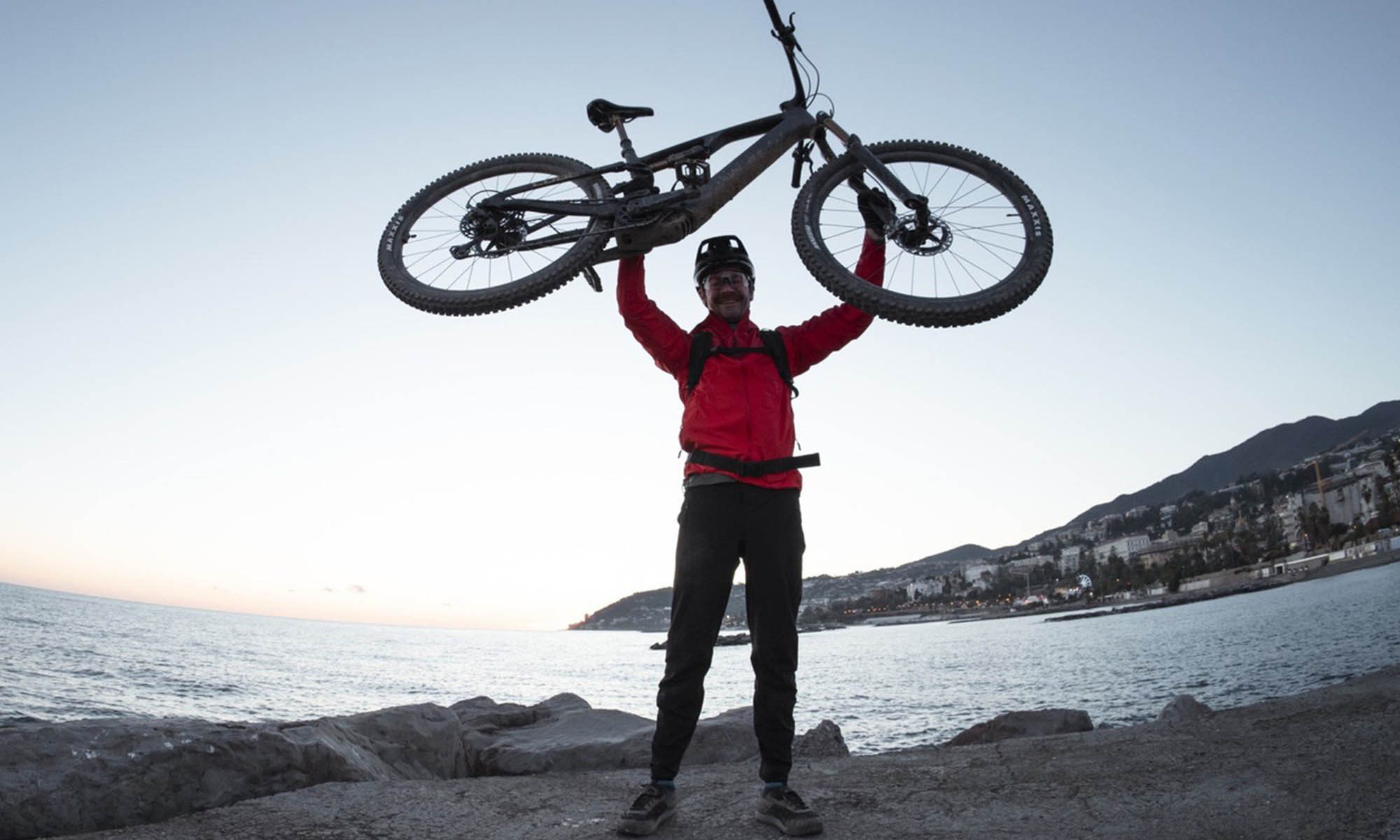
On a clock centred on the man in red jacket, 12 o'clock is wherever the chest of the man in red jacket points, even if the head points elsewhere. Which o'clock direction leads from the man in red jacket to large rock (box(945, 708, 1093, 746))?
The large rock is roughly at 7 o'clock from the man in red jacket.

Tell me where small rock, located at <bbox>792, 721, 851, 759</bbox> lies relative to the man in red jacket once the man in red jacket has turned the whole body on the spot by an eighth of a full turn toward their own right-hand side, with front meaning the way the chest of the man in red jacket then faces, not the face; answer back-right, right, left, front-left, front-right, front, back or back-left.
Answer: back-right

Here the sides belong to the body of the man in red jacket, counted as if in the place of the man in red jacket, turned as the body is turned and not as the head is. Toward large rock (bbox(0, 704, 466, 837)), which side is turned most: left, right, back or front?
right

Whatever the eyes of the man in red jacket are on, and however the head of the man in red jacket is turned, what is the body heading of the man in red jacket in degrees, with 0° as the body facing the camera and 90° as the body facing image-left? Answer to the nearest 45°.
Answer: approximately 0°

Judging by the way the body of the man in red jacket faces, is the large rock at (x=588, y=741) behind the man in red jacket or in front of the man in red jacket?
behind

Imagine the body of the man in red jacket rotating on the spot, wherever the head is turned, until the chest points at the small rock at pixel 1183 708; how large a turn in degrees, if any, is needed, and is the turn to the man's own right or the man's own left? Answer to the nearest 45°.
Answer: approximately 135° to the man's own left

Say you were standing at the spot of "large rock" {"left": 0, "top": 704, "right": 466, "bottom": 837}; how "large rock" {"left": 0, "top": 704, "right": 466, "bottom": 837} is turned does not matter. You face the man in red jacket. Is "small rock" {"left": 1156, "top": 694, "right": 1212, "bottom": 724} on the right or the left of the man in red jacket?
left
